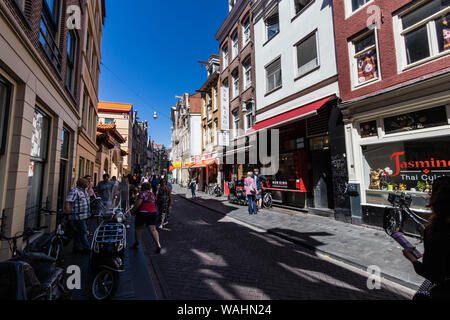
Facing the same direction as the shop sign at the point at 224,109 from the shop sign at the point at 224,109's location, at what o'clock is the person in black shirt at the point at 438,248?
The person in black shirt is roughly at 12 o'clock from the shop sign.

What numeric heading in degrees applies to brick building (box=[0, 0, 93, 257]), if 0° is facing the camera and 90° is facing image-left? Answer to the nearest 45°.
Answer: approximately 270°

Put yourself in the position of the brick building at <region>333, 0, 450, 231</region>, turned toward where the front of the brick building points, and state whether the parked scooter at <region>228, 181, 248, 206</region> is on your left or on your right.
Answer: on your right

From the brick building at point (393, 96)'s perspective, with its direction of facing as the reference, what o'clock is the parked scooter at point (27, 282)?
The parked scooter is roughly at 11 o'clock from the brick building.

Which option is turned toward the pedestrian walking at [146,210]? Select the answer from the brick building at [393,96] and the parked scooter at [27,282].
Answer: the brick building

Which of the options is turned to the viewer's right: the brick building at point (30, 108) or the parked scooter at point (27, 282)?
the brick building

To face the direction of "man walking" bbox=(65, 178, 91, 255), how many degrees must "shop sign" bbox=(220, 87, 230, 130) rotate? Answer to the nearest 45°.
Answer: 0° — it already faces them

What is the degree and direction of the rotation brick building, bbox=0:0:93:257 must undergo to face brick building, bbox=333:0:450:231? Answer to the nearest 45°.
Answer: approximately 45° to its right

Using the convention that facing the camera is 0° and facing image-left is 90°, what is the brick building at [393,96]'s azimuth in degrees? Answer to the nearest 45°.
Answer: approximately 45°

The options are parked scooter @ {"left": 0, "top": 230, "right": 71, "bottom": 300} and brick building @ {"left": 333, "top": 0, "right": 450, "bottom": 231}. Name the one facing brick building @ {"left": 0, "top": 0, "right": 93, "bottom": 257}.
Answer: brick building @ {"left": 333, "top": 0, "right": 450, "bottom": 231}

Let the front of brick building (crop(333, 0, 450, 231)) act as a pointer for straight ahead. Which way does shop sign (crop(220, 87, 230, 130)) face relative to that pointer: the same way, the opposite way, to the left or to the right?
to the left

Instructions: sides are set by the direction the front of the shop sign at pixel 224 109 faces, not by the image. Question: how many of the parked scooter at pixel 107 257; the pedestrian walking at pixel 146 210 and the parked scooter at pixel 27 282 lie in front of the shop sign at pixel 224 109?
3
